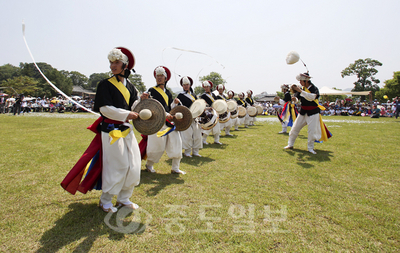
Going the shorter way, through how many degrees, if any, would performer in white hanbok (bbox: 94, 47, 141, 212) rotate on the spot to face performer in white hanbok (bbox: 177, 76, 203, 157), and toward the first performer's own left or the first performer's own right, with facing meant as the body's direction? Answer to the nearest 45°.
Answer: approximately 90° to the first performer's own left

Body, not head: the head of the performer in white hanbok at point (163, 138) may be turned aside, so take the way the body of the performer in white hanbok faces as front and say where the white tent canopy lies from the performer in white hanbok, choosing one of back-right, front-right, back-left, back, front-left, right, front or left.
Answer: left

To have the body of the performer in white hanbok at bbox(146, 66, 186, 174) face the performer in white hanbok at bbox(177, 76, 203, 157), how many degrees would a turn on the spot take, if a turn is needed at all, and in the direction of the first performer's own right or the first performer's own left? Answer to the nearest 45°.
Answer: approximately 90° to the first performer's own left

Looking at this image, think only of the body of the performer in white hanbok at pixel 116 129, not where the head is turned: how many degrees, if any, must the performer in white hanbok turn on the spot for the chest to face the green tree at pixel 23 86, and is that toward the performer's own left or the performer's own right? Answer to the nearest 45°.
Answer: approximately 135° to the performer's own left

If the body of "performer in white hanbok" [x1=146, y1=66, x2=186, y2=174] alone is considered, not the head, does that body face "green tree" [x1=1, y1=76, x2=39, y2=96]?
no

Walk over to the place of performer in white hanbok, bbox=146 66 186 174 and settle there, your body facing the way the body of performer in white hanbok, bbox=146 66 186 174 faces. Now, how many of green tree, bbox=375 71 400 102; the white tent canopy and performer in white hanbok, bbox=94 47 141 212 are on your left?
2

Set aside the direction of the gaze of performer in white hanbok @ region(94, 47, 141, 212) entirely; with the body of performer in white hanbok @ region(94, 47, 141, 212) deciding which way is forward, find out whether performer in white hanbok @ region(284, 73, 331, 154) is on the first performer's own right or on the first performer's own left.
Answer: on the first performer's own left

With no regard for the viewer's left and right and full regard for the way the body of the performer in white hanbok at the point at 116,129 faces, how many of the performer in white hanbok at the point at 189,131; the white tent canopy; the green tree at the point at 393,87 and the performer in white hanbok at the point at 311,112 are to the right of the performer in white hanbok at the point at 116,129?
0

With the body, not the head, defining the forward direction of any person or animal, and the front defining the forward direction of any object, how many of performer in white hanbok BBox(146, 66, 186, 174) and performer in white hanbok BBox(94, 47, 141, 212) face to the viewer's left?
0

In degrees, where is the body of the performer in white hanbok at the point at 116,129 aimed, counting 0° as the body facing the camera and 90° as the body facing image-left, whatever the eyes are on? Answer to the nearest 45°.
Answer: approximately 315°

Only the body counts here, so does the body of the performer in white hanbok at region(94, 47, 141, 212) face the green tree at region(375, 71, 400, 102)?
no

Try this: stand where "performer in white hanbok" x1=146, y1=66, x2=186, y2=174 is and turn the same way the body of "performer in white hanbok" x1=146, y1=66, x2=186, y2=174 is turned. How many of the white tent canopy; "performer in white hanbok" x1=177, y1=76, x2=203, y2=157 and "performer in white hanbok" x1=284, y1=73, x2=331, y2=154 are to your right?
0

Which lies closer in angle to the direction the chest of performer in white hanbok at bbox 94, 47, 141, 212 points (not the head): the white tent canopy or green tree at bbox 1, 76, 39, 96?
the white tent canopy

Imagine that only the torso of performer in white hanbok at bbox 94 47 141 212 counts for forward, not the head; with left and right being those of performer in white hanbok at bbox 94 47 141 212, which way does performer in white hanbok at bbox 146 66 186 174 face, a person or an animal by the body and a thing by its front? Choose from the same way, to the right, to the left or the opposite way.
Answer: the same way

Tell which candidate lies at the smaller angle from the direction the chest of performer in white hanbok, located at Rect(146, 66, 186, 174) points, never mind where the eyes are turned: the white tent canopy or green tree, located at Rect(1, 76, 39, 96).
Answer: the white tent canopy

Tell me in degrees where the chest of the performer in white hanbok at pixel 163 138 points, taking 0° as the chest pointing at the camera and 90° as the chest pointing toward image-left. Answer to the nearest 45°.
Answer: approximately 315°

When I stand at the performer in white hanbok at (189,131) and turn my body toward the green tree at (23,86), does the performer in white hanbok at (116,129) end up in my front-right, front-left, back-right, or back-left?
back-left

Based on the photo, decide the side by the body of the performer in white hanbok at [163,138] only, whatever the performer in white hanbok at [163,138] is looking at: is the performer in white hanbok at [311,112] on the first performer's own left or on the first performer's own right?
on the first performer's own left
